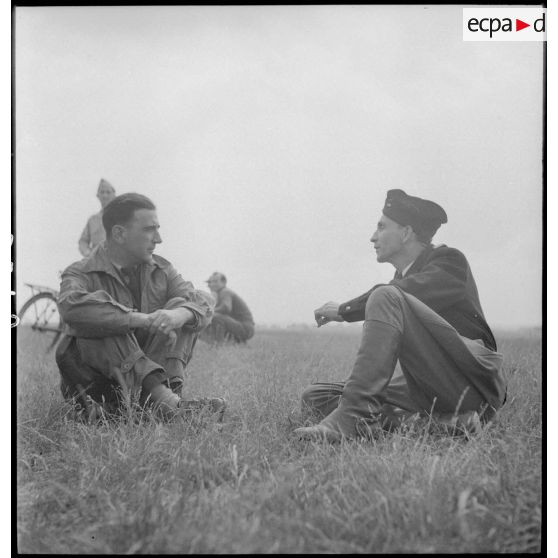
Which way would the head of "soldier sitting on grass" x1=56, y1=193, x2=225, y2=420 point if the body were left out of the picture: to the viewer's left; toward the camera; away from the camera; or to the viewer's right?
to the viewer's right

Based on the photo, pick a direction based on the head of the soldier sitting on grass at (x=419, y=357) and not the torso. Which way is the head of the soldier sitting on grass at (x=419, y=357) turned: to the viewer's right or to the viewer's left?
to the viewer's left

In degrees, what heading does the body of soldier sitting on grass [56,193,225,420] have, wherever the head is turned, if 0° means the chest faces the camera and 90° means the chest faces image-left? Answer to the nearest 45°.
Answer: approximately 315°

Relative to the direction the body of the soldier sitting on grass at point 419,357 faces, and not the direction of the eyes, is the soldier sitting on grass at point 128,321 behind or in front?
in front

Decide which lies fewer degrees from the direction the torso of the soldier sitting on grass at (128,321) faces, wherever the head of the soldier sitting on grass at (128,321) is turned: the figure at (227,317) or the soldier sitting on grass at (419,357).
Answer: the soldier sitting on grass

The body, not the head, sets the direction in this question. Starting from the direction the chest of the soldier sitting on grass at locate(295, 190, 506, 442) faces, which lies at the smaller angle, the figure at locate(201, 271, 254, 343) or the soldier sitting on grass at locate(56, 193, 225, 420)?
the soldier sitting on grass

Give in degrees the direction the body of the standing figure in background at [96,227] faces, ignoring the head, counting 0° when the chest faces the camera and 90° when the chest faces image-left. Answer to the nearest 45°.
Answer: approximately 0°

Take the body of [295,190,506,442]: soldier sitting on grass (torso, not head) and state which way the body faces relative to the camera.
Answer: to the viewer's left
